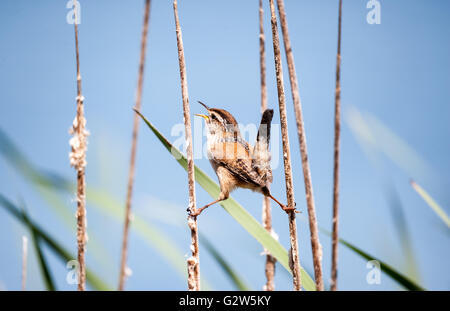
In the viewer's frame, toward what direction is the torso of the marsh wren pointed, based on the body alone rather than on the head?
to the viewer's left
